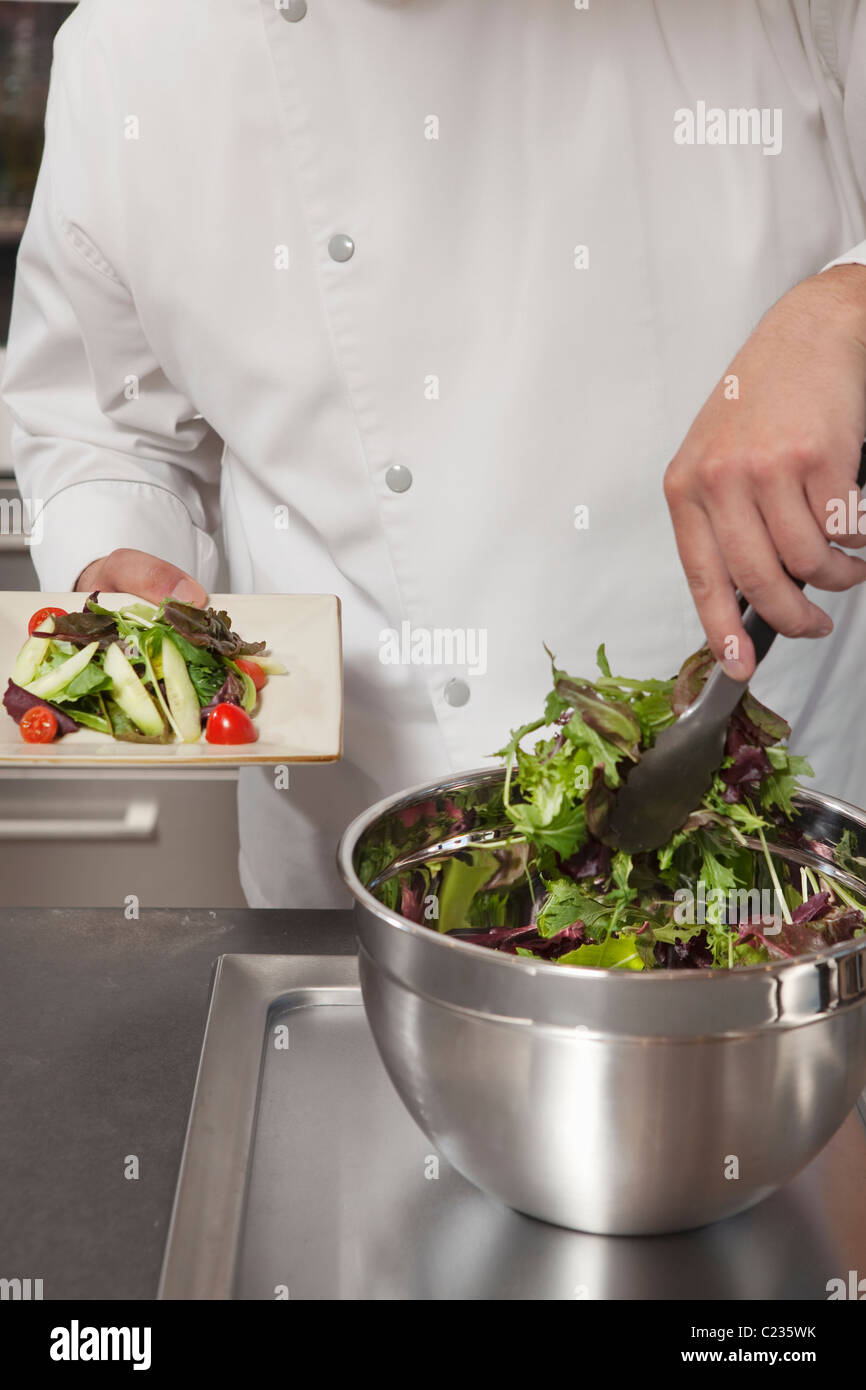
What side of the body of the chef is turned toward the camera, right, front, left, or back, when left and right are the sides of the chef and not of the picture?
front

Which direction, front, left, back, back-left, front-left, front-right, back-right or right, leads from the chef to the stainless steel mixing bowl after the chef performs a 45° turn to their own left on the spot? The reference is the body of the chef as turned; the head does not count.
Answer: front-right
